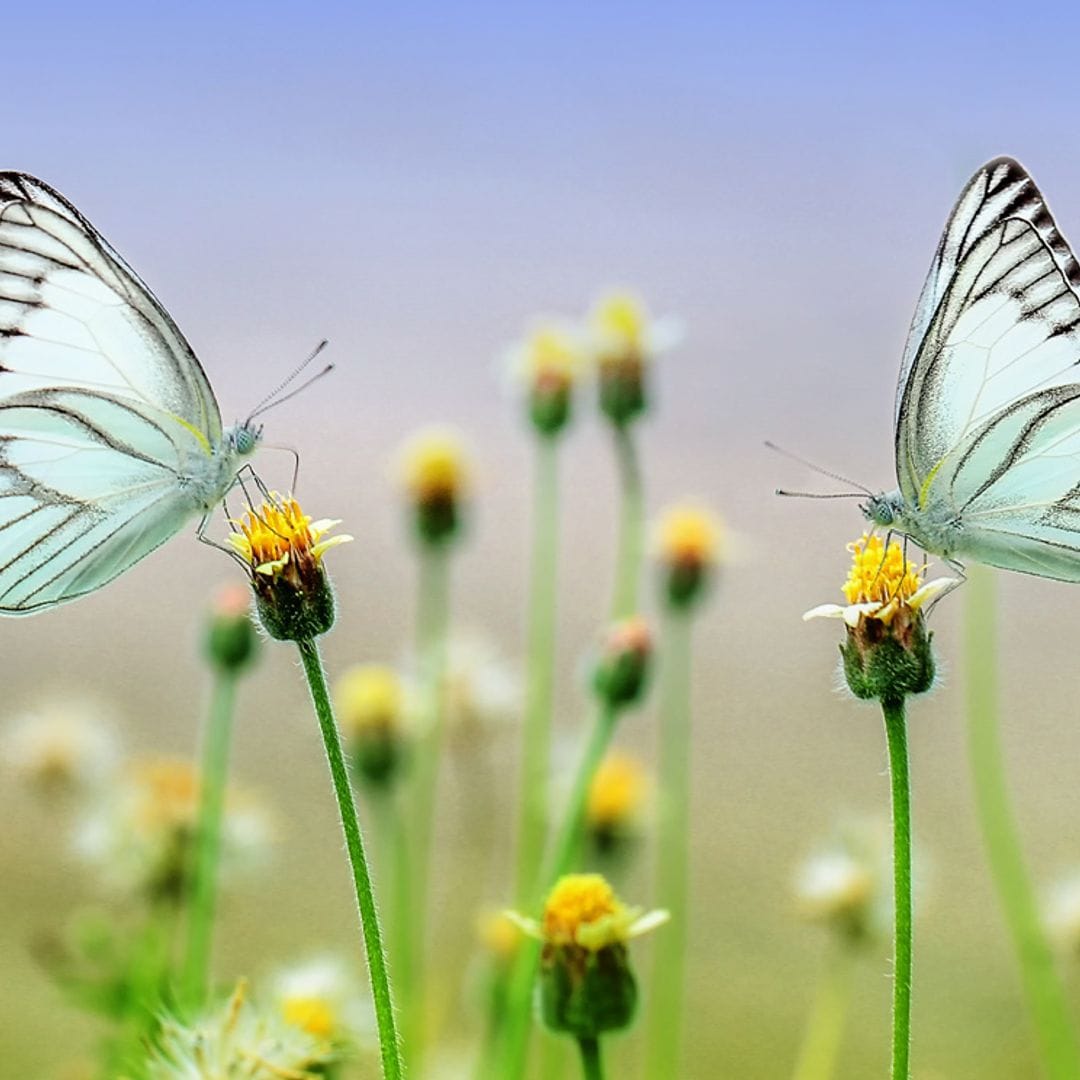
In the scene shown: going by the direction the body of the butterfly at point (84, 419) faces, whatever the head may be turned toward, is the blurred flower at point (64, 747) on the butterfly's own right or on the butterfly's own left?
on the butterfly's own left

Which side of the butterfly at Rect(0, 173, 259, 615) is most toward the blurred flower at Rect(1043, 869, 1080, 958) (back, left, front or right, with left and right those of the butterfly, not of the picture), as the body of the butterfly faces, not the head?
front

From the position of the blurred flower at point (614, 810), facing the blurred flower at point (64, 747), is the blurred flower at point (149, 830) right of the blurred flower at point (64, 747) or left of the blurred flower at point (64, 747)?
left

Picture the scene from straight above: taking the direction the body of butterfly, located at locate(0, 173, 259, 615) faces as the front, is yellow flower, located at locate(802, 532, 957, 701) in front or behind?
in front

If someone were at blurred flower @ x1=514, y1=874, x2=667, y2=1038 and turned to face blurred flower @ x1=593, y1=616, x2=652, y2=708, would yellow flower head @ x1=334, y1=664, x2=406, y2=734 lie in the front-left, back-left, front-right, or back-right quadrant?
front-left

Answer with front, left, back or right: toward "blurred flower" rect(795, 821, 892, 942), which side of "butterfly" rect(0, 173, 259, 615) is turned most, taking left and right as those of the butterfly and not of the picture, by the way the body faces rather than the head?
front

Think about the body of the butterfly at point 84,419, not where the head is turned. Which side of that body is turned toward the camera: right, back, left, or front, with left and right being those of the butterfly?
right

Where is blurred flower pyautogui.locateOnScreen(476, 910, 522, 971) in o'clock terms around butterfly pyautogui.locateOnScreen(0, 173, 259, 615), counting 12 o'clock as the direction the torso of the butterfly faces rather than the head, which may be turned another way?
The blurred flower is roughly at 11 o'clock from the butterfly.

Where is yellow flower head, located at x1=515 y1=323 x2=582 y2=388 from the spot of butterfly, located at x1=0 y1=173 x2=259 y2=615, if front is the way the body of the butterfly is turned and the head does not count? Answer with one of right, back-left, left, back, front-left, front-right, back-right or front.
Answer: front-left
